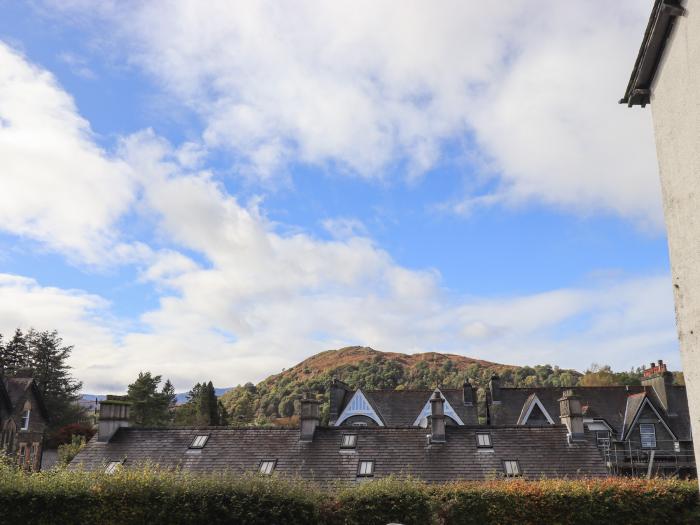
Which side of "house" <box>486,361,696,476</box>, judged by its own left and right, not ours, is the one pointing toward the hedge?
front

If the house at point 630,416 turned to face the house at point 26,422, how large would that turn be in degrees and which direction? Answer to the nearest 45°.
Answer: approximately 90° to its right

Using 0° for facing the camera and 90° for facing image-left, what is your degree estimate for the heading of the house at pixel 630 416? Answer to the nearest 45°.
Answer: approximately 0°

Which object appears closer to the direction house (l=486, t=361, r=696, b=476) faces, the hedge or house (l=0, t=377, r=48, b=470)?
the hedge
